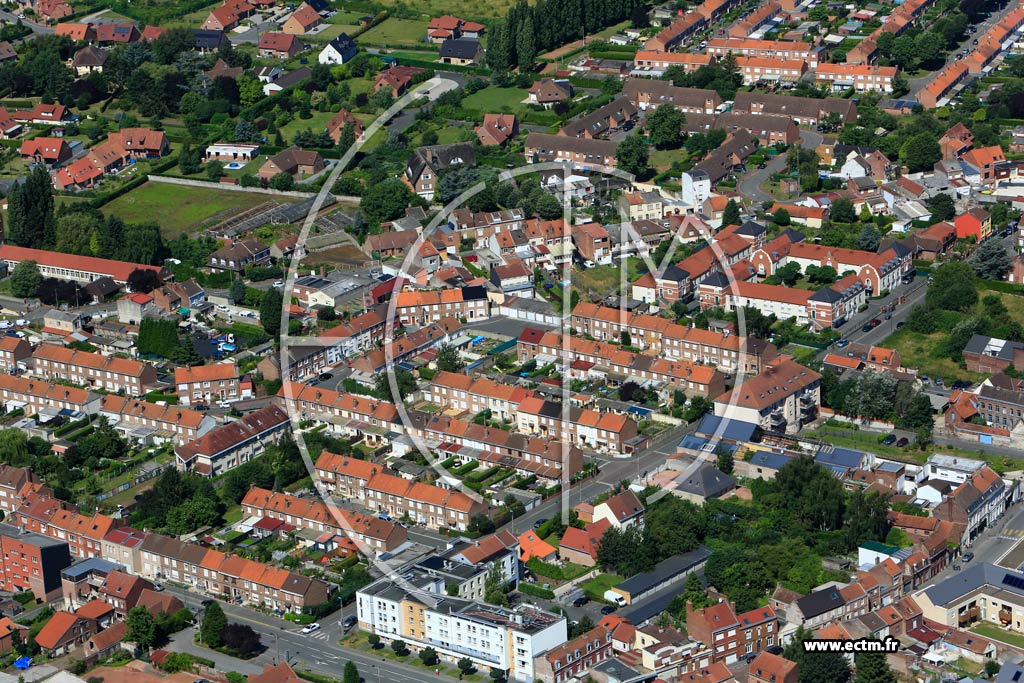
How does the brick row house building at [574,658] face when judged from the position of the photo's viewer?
facing the viewer and to the right of the viewer

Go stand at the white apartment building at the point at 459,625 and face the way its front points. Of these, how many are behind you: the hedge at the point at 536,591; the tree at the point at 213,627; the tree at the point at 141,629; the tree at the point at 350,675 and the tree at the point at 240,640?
1

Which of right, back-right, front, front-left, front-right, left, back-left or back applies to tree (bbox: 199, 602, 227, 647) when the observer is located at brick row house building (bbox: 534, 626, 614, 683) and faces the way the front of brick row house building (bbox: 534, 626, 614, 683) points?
back-right

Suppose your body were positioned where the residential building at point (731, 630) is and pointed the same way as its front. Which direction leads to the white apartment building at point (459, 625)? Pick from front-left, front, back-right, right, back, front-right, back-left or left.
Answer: back-right

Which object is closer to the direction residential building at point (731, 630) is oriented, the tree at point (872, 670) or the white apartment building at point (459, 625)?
the tree

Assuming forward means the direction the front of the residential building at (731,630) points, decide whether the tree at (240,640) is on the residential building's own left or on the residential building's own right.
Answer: on the residential building's own right

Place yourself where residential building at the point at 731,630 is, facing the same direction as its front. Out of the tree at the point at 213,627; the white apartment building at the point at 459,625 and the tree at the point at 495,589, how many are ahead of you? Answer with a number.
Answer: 0

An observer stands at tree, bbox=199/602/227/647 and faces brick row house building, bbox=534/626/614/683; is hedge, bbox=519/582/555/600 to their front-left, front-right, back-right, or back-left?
front-left

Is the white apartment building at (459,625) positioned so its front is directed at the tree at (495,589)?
no

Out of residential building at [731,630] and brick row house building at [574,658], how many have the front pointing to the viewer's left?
0

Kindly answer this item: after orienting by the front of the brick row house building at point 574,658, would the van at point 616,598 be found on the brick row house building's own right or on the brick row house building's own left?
on the brick row house building's own left

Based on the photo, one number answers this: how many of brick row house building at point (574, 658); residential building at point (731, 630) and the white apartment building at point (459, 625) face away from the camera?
0

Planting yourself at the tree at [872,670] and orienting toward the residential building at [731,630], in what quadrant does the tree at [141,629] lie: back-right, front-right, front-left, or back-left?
front-left

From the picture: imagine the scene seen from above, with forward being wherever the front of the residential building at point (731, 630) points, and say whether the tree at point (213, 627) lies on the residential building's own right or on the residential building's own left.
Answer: on the residential building's own right

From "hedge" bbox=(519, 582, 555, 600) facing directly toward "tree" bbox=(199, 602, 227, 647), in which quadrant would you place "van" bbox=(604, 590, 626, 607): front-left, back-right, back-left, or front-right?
back-left

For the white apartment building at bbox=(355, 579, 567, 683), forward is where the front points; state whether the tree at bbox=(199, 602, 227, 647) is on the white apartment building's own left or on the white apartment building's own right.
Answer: on the white apartment building's own right

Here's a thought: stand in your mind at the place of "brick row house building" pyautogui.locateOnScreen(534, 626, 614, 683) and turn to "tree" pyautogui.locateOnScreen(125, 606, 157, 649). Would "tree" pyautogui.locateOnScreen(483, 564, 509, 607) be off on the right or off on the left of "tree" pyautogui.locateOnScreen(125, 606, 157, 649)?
right

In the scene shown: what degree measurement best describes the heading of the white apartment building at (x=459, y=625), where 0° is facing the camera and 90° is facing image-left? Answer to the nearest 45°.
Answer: approximately 45°

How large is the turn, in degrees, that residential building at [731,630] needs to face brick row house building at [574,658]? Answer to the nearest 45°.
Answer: approximately 135° to its right

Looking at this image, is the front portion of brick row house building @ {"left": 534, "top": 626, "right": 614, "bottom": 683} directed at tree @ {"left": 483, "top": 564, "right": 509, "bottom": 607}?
no
